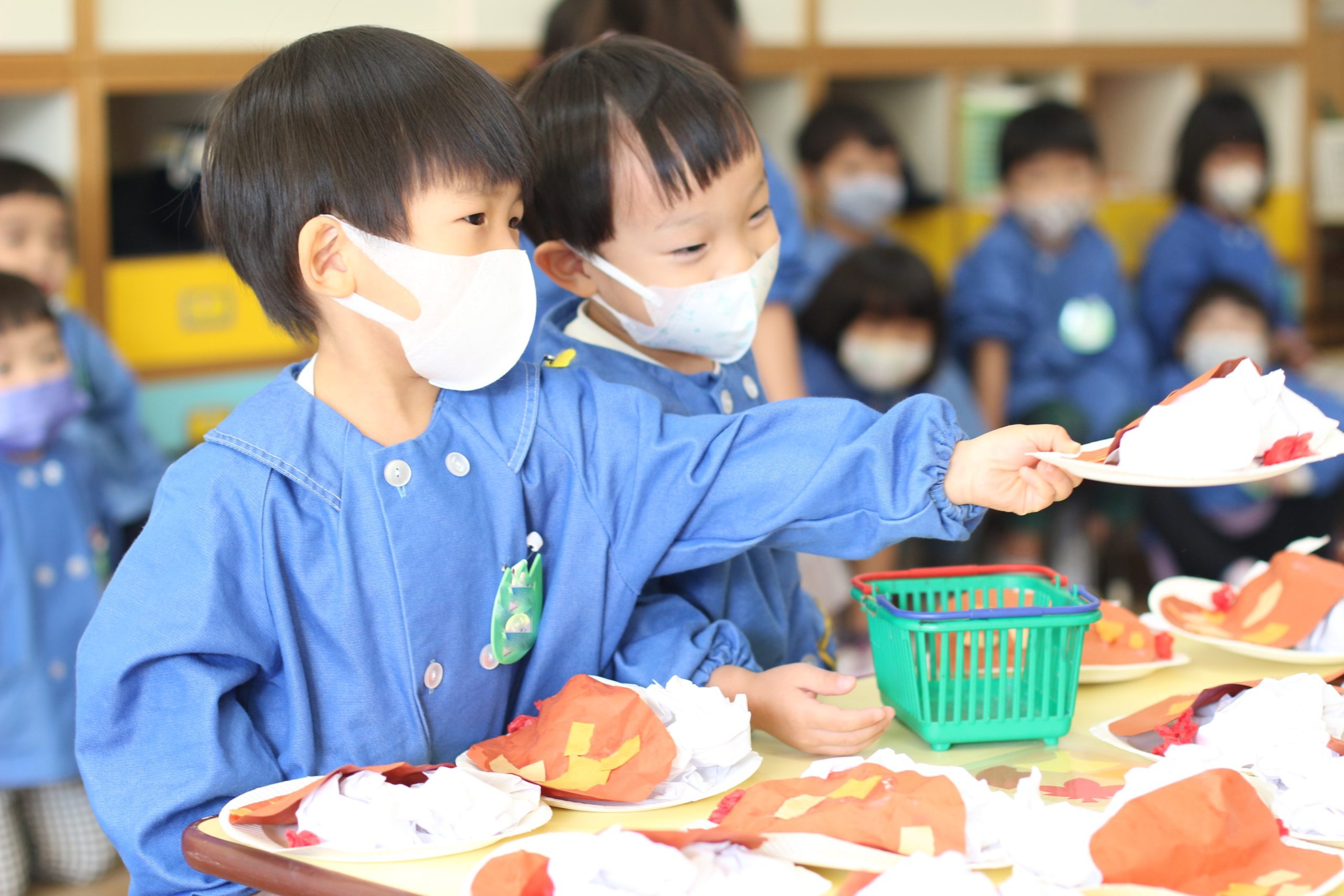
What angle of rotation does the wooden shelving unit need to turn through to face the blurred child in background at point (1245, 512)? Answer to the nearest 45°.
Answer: approximately 45° to its left

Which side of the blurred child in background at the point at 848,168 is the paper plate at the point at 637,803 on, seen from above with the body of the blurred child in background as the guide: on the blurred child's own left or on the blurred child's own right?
on the blurred child's own right

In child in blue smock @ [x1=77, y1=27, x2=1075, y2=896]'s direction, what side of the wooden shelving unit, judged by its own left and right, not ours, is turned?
front

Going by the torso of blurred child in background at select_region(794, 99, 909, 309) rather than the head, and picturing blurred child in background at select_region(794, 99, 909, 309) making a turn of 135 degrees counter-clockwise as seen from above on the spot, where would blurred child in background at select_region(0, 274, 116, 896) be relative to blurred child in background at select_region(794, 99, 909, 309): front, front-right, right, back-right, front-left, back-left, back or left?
back-left

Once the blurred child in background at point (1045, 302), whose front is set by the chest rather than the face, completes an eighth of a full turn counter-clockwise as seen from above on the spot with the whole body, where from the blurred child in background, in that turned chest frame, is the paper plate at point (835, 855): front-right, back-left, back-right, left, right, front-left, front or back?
front-right

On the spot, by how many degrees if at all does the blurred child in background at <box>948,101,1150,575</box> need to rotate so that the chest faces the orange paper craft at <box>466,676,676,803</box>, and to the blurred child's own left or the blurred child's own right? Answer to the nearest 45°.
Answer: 0° — they already face it

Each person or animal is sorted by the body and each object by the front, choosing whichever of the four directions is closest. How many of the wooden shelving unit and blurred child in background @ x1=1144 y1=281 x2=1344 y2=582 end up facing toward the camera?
2

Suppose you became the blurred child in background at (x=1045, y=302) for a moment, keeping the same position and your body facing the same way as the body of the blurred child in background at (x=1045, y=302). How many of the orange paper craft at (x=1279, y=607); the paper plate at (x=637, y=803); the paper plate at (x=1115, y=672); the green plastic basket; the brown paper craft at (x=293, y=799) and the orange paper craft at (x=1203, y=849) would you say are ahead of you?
6

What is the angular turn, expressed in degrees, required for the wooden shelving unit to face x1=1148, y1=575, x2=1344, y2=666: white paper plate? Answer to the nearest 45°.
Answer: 0° — it already faces it

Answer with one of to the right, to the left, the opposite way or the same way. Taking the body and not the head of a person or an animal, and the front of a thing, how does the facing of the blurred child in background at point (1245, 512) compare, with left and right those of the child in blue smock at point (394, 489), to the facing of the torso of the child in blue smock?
to the right

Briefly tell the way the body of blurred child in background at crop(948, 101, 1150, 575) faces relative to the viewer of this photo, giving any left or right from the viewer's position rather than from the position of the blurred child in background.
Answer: facing the viewer

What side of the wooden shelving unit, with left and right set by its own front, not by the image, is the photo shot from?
front
